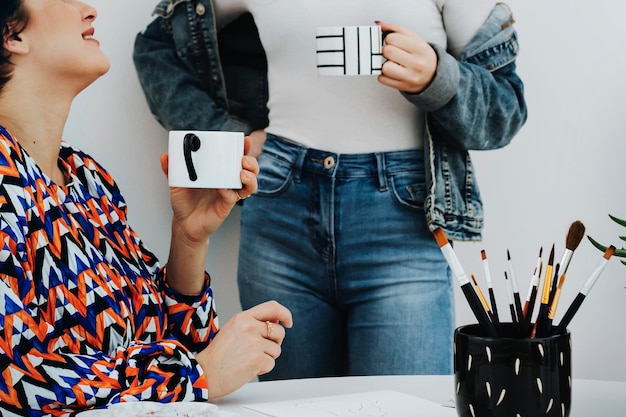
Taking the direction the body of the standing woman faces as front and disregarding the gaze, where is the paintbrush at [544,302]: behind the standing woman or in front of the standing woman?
in front

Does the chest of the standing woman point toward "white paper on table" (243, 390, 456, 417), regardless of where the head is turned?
yes

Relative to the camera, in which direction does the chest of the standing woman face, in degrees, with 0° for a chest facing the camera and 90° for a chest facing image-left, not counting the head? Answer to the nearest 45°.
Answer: approximately 0°

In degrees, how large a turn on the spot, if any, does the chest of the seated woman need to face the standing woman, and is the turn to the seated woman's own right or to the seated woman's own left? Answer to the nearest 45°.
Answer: approximately 45° to the seated woman's own left

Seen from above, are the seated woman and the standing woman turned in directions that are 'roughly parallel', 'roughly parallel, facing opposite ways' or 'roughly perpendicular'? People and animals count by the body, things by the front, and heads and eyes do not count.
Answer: roughly perpendicular

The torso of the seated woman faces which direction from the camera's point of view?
to the viewer's right

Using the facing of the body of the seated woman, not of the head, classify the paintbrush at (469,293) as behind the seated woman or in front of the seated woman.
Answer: in front

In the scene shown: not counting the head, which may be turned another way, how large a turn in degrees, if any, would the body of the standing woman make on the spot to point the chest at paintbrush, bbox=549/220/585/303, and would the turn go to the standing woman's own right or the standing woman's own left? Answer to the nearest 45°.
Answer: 0° — they already face it

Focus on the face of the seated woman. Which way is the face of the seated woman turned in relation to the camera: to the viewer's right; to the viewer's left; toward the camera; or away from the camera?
to the viewer's right

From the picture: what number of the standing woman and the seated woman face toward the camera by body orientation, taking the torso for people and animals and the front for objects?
1
